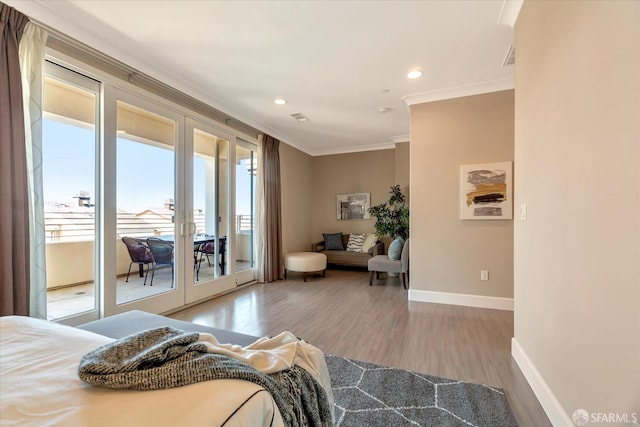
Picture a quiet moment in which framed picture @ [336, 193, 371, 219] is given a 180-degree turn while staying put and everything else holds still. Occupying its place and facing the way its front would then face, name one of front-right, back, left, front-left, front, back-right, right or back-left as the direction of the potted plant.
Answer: back-right

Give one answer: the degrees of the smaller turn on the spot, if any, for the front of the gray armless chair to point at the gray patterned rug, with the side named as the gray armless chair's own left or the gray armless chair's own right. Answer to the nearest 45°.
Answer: approximately 90° to the gray armless chair's own left

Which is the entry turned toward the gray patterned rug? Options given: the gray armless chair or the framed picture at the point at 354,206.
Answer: the framed picture

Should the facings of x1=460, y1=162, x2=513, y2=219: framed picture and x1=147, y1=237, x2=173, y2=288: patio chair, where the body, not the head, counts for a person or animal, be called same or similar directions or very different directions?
very different directions

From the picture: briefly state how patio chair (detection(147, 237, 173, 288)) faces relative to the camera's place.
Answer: facing away from the viewer and to the right of the viewer

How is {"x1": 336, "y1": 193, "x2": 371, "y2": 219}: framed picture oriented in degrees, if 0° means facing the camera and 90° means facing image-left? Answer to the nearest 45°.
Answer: approximately 0°

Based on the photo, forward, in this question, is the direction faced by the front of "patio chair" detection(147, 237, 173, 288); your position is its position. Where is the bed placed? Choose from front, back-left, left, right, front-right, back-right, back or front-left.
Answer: back-right

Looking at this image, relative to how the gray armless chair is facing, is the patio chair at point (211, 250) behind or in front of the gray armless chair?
in front

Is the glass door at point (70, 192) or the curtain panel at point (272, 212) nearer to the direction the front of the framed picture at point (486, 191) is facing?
the glass door

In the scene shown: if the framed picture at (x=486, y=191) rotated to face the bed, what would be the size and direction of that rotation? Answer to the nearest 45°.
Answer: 0° — it already faces it

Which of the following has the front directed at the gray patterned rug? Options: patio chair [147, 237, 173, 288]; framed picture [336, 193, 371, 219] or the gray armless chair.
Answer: the framed picture

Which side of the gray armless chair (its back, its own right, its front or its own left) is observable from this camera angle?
left

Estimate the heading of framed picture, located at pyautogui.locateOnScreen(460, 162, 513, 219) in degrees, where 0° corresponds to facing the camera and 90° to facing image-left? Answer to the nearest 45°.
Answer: approximately 0°

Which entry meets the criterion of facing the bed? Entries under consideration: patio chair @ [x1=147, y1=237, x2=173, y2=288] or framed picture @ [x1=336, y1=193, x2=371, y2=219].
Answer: the framed picture

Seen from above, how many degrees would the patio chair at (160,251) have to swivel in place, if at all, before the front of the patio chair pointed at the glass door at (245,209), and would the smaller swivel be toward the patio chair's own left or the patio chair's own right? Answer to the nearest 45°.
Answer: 0° — it already faces it

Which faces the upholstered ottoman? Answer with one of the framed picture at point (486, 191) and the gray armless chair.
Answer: the gray armless chair

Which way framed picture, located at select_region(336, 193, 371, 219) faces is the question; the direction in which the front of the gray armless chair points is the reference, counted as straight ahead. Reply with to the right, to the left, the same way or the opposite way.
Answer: to the left

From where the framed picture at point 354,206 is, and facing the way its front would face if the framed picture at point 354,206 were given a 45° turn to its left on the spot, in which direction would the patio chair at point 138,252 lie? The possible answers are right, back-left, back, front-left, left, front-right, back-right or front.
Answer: right
